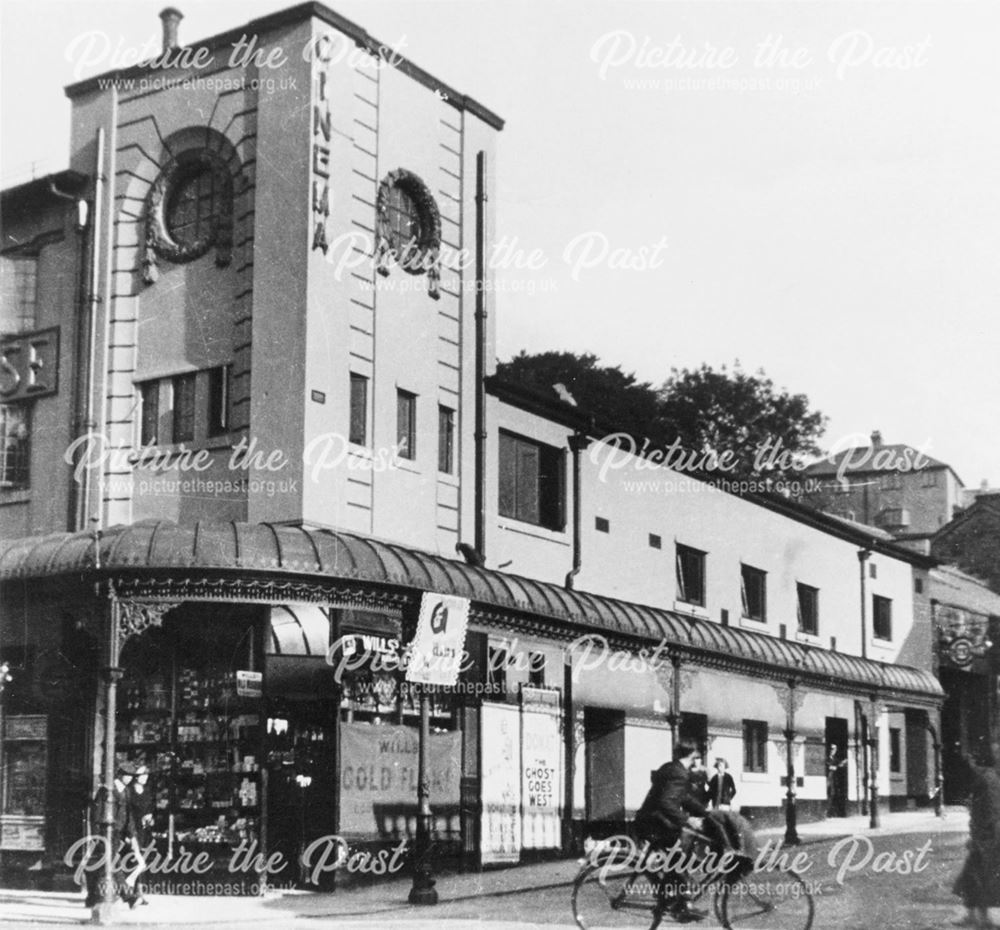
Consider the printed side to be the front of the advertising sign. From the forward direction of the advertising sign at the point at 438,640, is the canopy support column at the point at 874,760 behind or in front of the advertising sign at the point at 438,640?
behind

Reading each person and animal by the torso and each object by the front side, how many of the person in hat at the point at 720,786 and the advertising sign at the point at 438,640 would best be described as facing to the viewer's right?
0

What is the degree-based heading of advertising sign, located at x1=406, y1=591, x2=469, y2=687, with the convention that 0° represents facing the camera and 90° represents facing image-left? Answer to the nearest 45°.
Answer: approximately 0°
